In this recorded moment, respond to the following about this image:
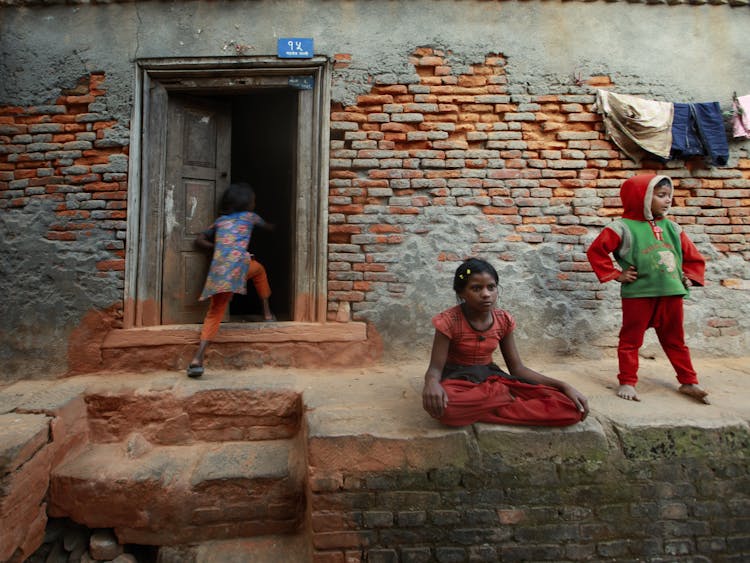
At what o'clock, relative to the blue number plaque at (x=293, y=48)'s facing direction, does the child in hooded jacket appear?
The child in hooded jacket is roughly at 10 o'clock from the blue number plaque.

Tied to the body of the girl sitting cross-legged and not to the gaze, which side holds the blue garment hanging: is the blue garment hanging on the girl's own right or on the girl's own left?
on the girl's own left

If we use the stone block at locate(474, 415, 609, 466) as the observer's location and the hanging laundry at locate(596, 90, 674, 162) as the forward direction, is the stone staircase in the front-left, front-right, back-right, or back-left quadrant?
back-left

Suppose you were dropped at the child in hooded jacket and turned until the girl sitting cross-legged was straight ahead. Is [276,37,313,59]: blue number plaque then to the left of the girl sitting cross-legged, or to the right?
right

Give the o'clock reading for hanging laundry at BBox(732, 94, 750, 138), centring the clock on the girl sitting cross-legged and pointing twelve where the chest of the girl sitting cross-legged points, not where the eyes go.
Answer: The hanging laundry is roughly at 9 o'clock from the girl sitting cross-legged.

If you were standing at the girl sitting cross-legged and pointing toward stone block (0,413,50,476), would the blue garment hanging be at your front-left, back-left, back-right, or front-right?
back-right

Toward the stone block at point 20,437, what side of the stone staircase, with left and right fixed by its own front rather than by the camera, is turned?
right

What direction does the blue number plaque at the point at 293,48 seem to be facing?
toward the camera

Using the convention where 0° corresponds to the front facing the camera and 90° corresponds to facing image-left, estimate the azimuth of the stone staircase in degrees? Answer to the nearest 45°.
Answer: approximately 0°

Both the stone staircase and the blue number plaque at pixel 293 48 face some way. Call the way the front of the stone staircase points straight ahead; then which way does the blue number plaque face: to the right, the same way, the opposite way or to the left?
the same way

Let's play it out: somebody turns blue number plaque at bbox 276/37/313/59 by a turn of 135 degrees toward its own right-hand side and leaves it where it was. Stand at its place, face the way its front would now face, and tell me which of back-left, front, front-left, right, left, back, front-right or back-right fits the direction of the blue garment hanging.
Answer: back-right

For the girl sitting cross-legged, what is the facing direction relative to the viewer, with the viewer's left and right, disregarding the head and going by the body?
facing the viewer and to the right of the viewer

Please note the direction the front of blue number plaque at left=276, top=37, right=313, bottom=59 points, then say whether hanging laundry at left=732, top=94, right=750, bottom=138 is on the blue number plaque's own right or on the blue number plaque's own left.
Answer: on the blue number plaque's own left

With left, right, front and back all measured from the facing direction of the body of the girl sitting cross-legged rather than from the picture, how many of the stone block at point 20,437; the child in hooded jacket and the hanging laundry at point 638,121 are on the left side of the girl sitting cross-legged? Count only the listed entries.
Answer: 2

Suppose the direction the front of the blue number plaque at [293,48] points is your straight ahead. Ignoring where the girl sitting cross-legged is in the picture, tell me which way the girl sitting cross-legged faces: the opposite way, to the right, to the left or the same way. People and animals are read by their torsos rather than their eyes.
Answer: the same way
